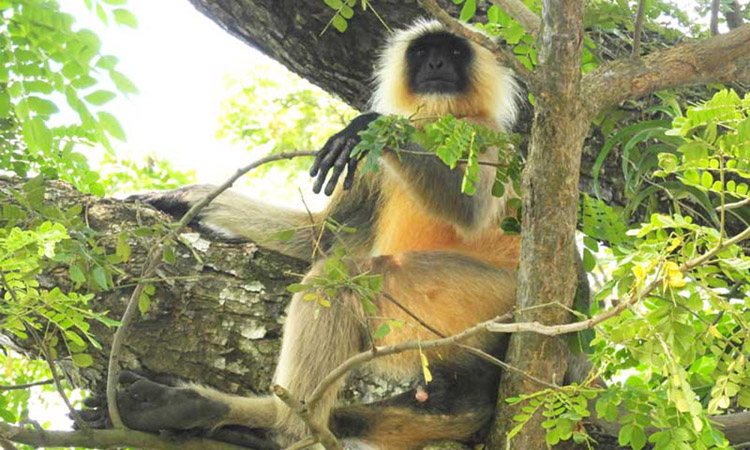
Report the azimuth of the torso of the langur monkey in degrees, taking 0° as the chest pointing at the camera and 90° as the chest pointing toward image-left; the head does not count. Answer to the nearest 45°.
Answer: approximately 45°

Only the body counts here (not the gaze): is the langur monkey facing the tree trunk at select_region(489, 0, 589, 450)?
no
